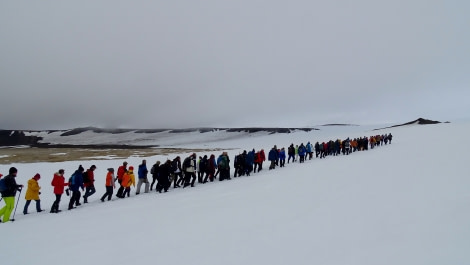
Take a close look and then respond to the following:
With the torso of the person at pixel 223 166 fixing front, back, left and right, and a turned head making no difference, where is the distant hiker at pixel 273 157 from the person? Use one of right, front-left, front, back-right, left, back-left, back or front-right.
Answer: front

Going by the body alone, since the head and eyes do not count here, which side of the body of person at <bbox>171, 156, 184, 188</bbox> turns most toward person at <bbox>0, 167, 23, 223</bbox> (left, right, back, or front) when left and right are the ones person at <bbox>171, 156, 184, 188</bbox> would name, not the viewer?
back

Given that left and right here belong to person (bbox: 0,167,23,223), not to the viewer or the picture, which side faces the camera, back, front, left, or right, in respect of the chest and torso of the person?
right

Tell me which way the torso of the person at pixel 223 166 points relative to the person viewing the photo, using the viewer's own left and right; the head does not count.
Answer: facing away from the viewer and to the right of the viewer

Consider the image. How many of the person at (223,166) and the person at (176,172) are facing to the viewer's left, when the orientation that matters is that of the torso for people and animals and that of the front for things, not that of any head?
0

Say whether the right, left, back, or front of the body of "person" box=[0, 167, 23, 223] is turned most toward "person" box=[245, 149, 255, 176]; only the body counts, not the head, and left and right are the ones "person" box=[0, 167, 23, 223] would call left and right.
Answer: front

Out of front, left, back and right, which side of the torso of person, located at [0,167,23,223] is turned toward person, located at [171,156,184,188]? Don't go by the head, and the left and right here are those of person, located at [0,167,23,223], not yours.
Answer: front

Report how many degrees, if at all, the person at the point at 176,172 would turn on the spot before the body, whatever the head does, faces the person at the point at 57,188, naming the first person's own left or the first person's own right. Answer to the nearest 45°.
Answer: approximately 180°
